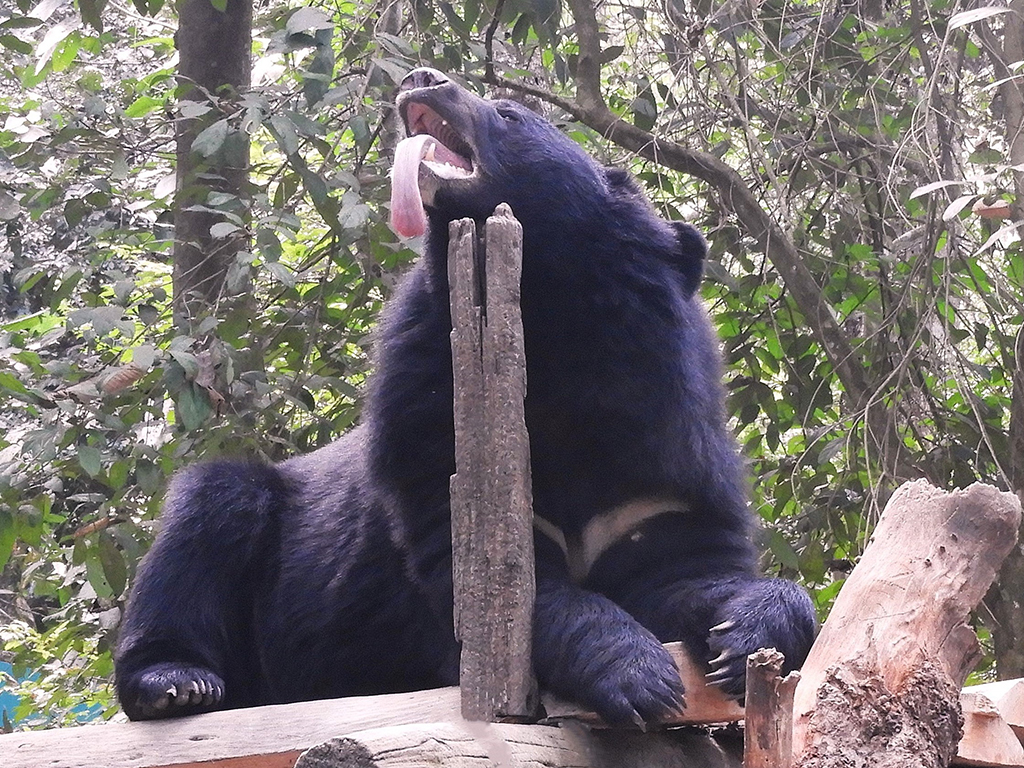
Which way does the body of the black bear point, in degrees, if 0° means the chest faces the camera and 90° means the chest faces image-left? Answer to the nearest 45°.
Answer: approximately 315°

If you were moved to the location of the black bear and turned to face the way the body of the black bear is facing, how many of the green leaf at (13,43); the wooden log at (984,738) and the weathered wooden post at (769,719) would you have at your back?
1

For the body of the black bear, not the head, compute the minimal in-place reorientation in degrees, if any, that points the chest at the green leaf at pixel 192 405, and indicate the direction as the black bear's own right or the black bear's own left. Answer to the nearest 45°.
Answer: approximately 180°

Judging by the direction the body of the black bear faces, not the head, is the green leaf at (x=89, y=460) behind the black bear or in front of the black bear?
behind

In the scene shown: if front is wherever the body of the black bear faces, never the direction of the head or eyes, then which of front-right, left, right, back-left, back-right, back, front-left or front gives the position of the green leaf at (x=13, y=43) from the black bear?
back

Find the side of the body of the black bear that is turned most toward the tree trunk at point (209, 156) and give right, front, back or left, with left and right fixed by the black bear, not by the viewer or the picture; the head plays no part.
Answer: back

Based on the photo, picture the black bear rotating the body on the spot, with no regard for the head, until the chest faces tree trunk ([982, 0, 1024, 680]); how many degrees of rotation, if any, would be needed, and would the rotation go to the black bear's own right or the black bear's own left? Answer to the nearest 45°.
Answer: approximately 90° to the black bear's own left

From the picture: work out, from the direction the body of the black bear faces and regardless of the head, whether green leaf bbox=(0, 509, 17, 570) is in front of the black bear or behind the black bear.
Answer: behind
